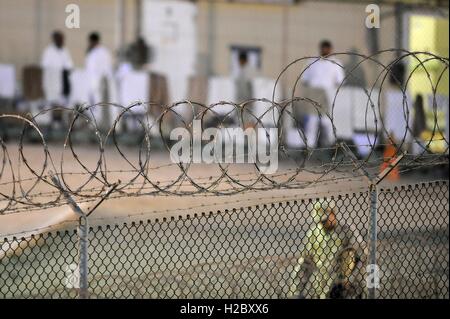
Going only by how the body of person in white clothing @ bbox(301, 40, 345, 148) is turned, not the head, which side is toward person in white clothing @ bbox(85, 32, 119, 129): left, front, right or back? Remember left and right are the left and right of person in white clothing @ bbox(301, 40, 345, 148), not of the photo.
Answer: right

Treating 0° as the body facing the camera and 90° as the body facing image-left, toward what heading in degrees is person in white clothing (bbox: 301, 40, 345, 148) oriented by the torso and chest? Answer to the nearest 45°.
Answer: approximately 0°

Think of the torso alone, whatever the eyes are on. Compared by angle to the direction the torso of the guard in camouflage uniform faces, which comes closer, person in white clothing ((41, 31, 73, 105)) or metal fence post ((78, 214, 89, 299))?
the metal fence post

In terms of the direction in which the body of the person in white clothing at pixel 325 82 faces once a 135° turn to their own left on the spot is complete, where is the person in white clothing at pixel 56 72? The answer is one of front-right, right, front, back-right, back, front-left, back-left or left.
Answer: back-left

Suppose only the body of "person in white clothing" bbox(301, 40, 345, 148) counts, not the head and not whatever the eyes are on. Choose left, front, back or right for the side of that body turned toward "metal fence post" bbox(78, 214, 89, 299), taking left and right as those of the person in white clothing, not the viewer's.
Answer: front

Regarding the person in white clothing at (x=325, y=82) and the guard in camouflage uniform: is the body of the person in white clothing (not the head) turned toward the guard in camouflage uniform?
yes
